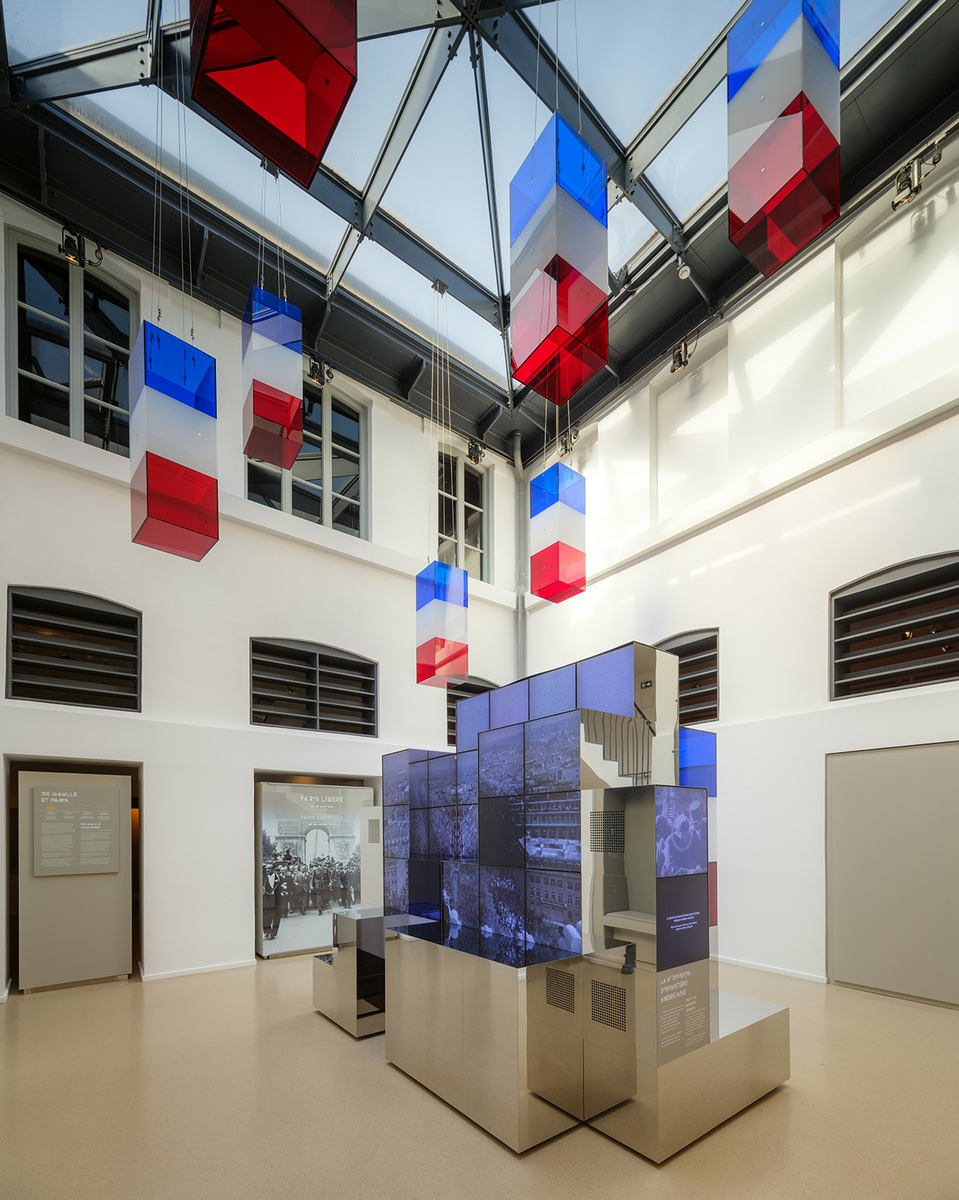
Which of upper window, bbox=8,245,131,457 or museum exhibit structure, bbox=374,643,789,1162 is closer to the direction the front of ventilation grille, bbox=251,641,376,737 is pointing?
the museum exhibit structure

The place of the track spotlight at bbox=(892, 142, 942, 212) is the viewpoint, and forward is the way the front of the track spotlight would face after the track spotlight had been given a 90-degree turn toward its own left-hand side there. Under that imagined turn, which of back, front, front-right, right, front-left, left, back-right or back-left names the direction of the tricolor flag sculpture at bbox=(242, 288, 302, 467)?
right

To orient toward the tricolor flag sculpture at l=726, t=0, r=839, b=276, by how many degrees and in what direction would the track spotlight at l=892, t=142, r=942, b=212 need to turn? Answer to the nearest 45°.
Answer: approximately 45° to its left

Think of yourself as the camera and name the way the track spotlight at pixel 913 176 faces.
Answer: facing the viewer and to the left of the viewer

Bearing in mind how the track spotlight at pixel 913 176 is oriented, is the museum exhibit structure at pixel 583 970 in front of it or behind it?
in front

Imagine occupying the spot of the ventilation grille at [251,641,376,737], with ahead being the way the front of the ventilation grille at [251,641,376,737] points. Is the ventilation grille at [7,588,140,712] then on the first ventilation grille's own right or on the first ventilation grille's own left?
on the first ventilation grille's own right

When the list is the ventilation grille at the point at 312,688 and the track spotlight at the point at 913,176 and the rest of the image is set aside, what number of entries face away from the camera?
0

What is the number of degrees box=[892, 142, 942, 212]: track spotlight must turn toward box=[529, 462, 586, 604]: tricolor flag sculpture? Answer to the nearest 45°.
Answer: approximately 45° to its right

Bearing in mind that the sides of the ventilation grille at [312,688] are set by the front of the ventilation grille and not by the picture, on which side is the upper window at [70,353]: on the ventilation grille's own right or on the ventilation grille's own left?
on the ventilation grille's own right

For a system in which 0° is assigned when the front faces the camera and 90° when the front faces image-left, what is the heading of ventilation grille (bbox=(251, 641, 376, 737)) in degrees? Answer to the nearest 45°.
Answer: approximately 315°
